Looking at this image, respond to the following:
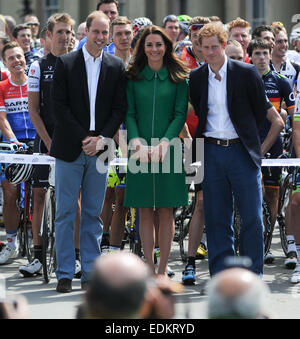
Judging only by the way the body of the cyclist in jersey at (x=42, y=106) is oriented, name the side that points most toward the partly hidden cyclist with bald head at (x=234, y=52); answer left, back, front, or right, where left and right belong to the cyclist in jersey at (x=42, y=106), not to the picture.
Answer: left

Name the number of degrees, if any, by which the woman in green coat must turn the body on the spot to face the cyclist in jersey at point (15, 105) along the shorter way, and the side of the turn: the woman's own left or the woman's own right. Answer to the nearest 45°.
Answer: approximately 135° to the woman's own right

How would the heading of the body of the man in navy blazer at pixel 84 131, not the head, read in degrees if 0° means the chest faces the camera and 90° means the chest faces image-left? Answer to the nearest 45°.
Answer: approximately 0°

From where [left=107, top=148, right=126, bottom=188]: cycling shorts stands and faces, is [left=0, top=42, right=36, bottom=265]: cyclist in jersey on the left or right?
on its right

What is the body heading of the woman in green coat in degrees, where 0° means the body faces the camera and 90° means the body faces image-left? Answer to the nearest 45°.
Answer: approximately 0°
